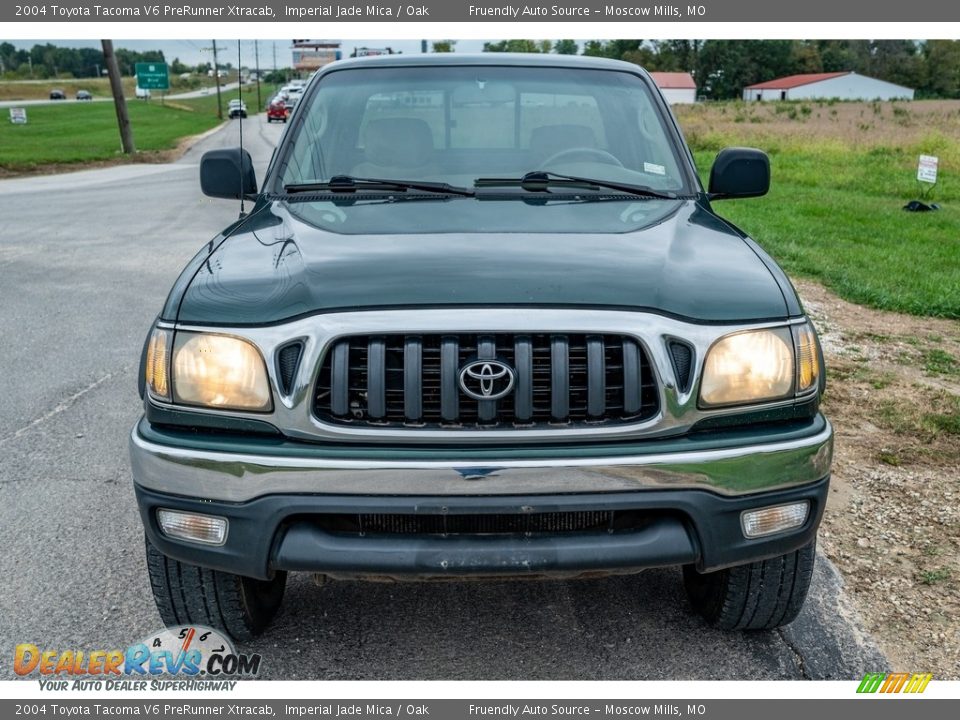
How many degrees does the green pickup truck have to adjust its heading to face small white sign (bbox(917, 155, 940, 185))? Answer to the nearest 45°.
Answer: approximately 135° to its left

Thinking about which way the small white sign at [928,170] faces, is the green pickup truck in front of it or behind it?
in front

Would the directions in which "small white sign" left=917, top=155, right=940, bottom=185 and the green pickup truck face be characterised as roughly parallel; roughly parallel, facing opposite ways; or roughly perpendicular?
roughly parallel

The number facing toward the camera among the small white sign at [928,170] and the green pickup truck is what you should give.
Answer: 2

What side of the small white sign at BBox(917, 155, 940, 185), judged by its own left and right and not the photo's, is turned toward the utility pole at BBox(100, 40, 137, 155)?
right

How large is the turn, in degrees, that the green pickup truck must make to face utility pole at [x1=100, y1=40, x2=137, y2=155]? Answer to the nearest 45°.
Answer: approximately 180°

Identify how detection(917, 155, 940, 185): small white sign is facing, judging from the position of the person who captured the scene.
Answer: facing the viewer

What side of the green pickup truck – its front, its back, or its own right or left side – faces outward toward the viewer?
front

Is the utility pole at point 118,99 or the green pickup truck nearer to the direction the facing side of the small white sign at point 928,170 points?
the green pickup truck
